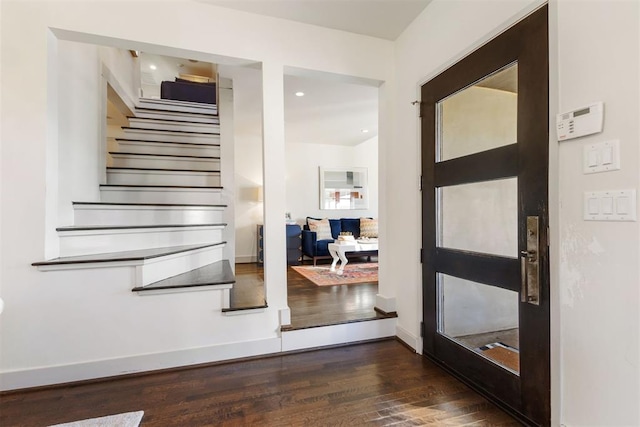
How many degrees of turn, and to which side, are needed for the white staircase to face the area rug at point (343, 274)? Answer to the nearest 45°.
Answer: approximately 90° to its left

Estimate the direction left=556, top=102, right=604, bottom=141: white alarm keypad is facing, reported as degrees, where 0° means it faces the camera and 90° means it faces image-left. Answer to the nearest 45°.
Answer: approximately 45°

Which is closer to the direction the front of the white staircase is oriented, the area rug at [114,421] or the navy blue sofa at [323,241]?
the area rug

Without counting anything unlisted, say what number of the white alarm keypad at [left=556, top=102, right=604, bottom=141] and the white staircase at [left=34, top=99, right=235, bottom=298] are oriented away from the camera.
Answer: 0

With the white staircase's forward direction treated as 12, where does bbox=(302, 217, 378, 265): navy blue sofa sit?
The navy blue sofa is roughly at 8 o'clock from the white staircase.

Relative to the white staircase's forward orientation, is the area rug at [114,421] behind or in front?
in front

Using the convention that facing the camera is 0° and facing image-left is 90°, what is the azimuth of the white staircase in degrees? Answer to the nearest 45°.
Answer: approximately 0°

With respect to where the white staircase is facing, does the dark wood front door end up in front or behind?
in front

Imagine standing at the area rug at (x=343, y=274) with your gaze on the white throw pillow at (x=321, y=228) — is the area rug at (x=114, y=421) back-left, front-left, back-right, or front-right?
back-left
